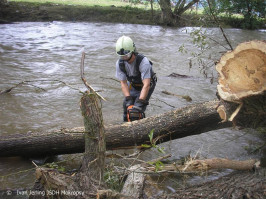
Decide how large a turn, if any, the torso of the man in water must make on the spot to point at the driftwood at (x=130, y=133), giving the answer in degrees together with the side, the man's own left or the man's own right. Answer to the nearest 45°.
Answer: approximately 45° to the man's own left

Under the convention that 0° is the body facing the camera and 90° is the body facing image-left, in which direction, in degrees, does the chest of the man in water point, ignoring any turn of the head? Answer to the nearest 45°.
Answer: approximately 45°

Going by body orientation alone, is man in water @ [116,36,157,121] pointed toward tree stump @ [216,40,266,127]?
no

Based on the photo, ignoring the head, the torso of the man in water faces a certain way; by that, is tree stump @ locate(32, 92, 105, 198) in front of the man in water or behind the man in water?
in front

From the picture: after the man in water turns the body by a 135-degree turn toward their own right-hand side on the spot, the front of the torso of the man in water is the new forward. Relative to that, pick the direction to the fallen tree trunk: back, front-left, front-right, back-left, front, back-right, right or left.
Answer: back
